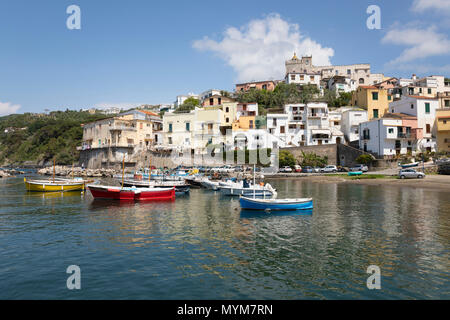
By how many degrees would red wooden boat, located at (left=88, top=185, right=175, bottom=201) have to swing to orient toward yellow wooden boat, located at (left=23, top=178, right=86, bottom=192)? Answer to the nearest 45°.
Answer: approximately 45° to its right

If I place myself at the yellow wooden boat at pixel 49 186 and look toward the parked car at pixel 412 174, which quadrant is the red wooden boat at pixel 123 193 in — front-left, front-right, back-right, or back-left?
front-right

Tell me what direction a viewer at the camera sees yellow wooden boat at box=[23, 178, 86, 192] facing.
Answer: facing to the left of the viewer

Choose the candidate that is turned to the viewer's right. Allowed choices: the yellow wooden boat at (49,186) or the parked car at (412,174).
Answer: the parked car

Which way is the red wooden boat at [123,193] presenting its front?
to the viewer's left

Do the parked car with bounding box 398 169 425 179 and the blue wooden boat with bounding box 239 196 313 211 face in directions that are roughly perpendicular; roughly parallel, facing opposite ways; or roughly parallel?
roughly parallel, facing opposite ways

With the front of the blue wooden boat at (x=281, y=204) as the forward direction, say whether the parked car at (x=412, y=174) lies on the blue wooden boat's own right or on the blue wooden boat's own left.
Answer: on the blue wooden boat's own right

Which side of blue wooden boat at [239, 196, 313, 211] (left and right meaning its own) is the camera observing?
left

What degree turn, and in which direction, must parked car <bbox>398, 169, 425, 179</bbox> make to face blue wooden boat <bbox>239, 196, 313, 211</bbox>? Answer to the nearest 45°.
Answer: approximately 90° to its right

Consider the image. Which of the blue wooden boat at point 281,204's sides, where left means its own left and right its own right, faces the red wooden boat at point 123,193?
front

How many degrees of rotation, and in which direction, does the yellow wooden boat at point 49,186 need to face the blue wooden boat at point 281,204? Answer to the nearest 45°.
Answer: approximately 135° to its left
